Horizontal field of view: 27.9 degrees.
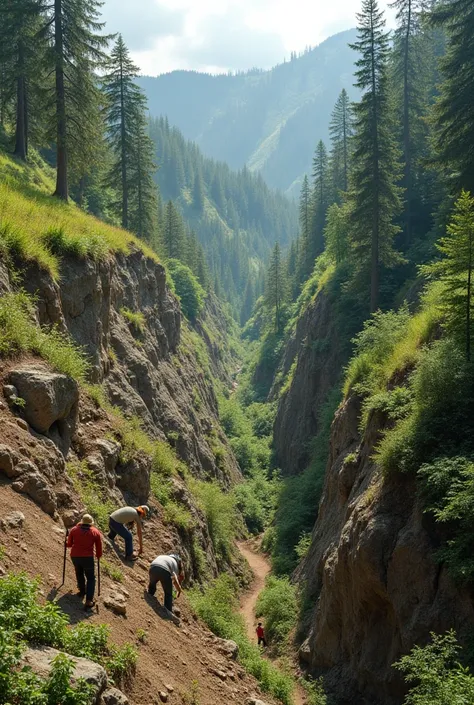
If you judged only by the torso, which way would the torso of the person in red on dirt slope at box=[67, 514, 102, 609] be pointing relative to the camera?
away from the camera

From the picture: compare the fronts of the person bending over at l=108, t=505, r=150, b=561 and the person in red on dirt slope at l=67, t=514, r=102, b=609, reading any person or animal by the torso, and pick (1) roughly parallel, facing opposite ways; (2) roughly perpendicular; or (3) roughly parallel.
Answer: roughly perpendicular

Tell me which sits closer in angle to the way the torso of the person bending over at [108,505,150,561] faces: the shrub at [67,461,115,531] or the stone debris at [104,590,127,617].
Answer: the stone debris

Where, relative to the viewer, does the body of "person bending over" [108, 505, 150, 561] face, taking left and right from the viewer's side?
facing to the right of the viewer

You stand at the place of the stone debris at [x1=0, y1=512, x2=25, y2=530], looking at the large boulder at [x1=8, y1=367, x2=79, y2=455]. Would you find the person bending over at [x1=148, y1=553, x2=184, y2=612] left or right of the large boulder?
right

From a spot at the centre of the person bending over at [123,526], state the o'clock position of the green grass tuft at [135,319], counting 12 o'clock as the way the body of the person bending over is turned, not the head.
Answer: The green grass tuft is roughly at 9 o'clock from the person bending over.

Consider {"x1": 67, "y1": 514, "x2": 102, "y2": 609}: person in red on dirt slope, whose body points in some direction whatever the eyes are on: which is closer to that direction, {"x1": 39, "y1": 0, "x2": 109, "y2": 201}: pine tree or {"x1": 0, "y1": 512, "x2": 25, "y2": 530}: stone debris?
the pine tree

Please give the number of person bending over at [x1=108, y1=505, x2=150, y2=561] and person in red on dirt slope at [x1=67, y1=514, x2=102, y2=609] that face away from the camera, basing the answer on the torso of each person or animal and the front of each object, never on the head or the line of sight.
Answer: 1

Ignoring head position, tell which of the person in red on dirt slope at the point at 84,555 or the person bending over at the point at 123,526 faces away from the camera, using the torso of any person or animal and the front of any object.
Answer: the person in red on dirt slope

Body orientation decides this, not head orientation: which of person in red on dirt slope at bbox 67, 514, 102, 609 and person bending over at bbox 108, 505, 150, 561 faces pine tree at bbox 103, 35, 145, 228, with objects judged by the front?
the person in red on dirt slope
